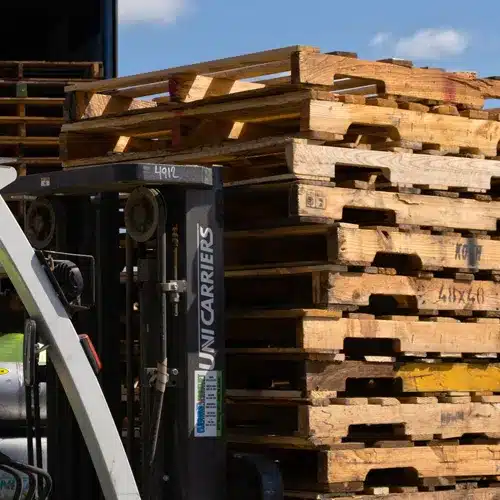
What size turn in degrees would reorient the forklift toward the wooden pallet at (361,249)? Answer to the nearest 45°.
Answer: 0° — it already faces it

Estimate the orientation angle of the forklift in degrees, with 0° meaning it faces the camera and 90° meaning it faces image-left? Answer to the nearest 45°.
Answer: approximately 225°

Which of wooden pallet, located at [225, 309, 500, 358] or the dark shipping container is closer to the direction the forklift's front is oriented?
the wooden pallet

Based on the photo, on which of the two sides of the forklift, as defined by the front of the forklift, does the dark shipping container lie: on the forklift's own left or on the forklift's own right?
on the forklift's own left

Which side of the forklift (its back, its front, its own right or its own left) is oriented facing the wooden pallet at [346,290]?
front

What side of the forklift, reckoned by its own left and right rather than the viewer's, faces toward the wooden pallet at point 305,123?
front
